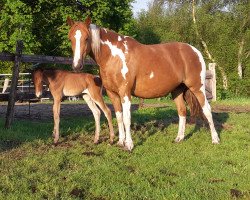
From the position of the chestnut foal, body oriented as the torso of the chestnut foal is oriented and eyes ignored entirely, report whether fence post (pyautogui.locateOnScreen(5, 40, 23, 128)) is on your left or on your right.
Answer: on your right

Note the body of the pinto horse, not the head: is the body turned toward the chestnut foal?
yes

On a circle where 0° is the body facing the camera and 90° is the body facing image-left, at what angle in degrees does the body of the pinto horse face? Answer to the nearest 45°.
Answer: approximately 90°

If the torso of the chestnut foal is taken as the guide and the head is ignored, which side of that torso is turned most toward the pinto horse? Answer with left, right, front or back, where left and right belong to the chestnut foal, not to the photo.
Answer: back

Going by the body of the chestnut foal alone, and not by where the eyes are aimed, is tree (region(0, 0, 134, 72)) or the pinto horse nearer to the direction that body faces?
the tree

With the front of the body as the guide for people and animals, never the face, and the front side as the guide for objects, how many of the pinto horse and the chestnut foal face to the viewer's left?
2

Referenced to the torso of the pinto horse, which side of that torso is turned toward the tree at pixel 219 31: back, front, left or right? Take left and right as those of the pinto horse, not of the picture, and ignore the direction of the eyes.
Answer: right

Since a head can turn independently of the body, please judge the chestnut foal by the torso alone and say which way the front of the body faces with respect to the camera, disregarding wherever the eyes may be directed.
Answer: to the viewer's left

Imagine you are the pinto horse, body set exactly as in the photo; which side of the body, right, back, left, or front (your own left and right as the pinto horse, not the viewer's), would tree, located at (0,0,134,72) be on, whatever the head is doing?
right

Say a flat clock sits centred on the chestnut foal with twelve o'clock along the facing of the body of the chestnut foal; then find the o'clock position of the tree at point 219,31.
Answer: The tree is roughly at 4 o'clock from the chestnut foal.
